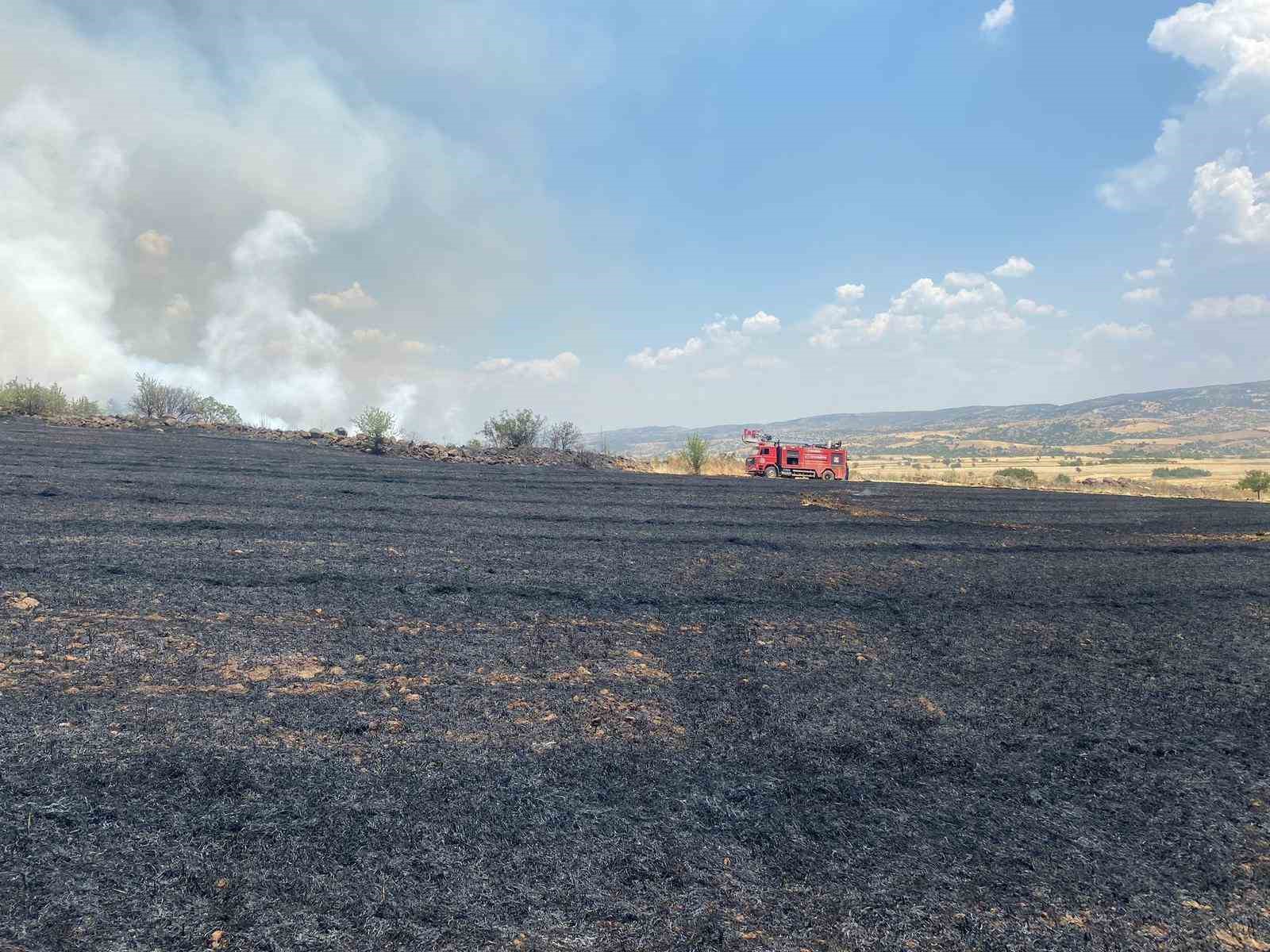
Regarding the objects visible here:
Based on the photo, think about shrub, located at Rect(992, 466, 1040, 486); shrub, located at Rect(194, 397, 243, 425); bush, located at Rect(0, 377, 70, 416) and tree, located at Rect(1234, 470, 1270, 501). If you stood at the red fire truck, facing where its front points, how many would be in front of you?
2
